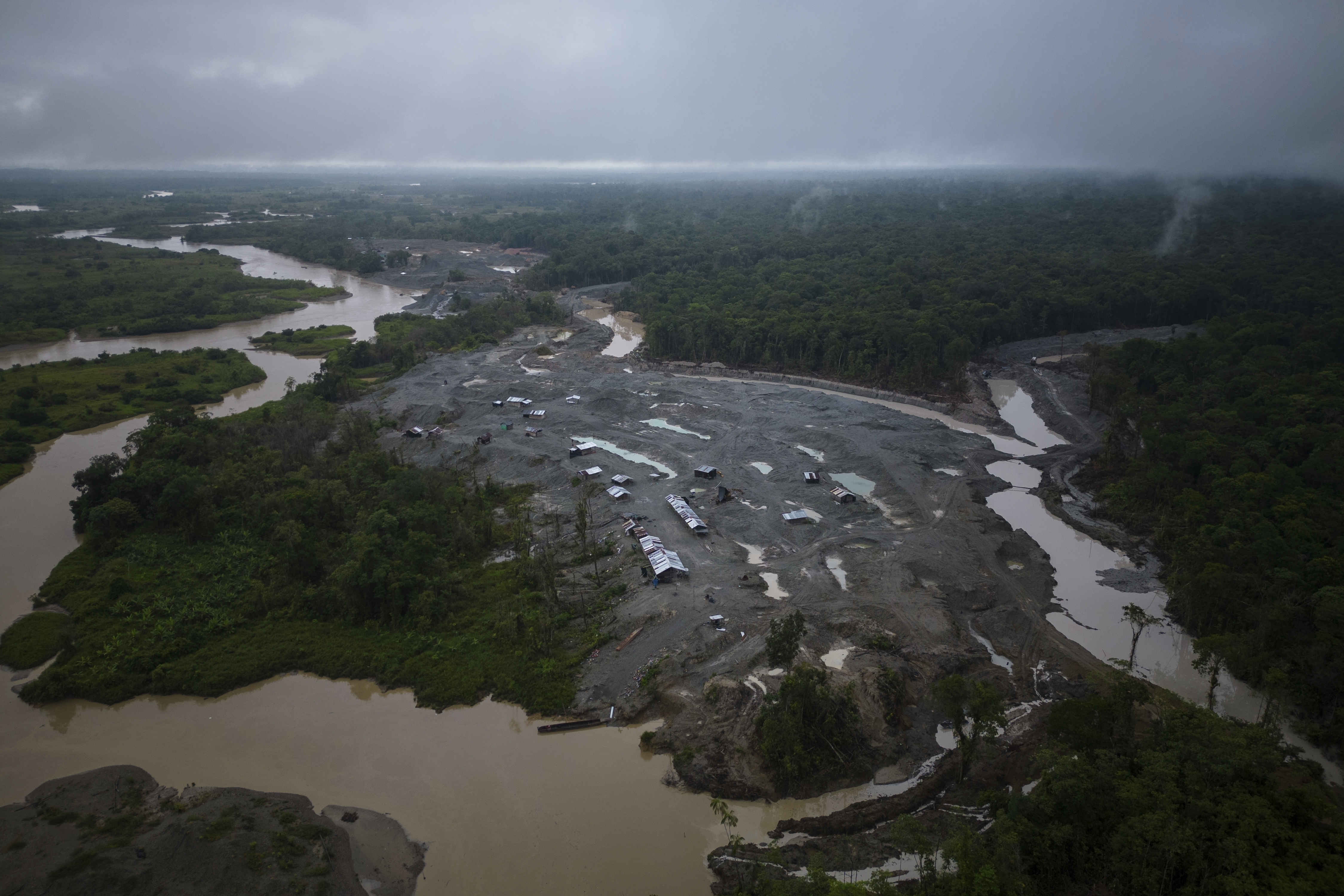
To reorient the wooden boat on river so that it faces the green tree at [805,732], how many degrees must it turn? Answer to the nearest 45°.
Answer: approximately 45° to its right

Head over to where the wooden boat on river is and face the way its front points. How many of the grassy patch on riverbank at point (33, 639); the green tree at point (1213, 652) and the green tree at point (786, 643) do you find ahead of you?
2

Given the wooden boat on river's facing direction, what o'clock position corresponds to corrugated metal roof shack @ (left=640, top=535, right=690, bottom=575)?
The corrugated metal roof shack is roughly at 10 o'clock from the wooden boat on river.

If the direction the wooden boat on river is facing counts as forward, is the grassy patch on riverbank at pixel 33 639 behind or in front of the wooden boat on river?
behind

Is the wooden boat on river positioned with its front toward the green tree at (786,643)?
yes

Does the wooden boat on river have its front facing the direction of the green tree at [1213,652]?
yes

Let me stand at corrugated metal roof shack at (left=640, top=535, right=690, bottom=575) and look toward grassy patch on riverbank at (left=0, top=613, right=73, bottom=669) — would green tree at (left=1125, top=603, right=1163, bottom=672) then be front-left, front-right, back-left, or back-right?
back-left

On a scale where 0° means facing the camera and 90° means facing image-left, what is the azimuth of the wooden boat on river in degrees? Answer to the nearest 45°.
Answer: approximately 270°

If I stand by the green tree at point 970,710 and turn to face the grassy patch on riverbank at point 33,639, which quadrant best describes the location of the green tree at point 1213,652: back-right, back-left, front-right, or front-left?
back-right

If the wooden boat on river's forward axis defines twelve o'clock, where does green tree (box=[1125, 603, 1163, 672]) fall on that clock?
The green tree is roughly at 12 o'clock from the wooden boat on river.

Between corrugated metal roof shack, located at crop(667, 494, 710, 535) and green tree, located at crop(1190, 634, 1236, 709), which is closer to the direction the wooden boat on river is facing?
the green tree

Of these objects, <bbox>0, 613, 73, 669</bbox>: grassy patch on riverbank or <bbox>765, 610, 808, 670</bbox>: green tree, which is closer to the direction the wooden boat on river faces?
the green tree
